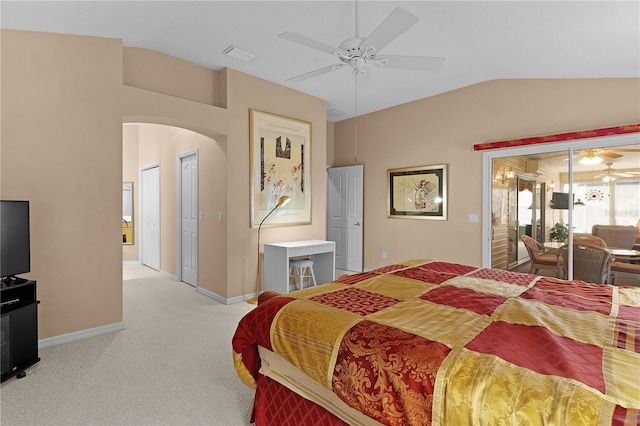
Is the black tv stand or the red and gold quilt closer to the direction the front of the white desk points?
the red and gold quilt

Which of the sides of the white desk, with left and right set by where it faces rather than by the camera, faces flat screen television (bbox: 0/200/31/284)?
right

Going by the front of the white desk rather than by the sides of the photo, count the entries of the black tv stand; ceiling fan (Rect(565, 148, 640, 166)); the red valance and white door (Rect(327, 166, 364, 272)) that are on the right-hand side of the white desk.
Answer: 1

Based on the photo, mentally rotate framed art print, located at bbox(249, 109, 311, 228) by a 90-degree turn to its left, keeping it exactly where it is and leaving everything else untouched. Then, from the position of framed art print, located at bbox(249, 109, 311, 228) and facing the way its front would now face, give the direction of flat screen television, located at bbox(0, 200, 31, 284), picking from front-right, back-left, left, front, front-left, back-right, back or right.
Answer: back

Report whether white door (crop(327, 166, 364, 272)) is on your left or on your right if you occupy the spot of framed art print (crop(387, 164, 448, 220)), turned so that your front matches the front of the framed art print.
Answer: on your right

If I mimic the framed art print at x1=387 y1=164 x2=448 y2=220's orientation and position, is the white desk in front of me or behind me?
in front

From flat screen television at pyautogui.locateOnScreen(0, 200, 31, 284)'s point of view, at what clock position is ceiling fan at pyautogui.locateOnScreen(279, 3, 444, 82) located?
The ceiling fan is roughly at 12 o'clock from the flat screen television.

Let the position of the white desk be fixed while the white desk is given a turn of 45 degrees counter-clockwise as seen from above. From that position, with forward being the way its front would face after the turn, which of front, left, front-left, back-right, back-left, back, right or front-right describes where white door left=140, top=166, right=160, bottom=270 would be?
back-left

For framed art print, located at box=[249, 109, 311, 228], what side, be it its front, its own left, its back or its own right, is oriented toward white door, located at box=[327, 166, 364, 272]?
left

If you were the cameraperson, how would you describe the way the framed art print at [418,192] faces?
facing the viewer and to the left of the viewer

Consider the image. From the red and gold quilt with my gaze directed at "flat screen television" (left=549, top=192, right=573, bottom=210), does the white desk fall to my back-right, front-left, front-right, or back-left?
front-left

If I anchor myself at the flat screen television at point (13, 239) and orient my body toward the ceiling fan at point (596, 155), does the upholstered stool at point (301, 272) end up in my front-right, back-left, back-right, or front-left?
front-left

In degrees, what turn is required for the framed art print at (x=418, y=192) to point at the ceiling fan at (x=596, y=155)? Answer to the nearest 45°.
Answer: approximately 90° to its left

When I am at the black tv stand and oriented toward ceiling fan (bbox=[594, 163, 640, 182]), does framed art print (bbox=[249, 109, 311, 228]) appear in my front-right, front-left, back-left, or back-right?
front-left
